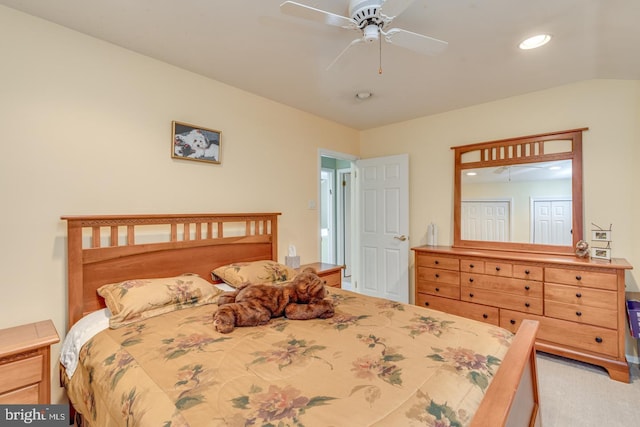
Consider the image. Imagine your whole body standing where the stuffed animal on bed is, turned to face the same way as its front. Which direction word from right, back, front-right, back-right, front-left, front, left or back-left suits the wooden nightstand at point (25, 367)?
back

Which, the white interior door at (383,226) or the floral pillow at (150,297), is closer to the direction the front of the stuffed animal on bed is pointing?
the white interior door

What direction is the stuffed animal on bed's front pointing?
to the viewer's right

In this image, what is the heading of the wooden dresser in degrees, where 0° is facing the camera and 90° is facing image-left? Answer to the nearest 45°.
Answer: approximately 45°

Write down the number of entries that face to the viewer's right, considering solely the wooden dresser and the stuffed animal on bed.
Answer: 1
